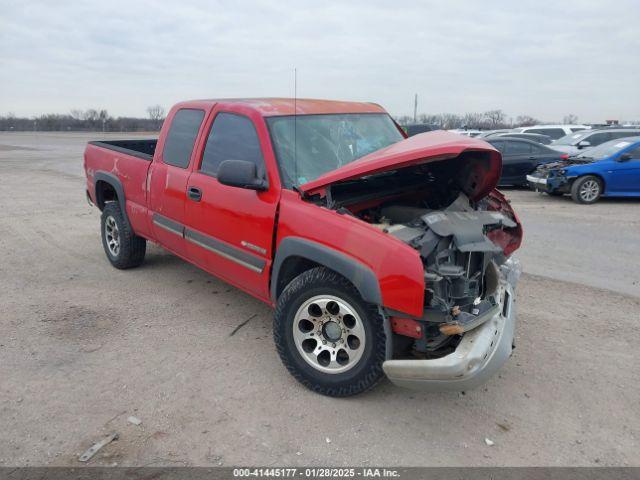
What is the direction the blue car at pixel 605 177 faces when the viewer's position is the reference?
facing the viewer and to the left of the viewer

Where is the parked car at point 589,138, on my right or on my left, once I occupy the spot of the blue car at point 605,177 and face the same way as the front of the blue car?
on my right

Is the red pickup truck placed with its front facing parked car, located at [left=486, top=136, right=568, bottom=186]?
no

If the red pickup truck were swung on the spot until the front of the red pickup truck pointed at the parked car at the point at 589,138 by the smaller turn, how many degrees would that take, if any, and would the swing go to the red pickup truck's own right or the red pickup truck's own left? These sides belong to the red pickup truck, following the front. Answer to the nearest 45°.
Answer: approximately 90° to the red pickup truck's own left

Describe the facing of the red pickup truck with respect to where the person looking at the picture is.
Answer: facing the viewer and to the right of the viewer

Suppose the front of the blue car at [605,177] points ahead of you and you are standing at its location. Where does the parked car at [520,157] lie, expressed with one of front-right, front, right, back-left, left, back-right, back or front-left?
right

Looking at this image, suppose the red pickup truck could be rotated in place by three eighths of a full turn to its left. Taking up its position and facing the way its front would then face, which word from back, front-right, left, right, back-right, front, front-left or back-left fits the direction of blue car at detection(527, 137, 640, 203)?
front-right
